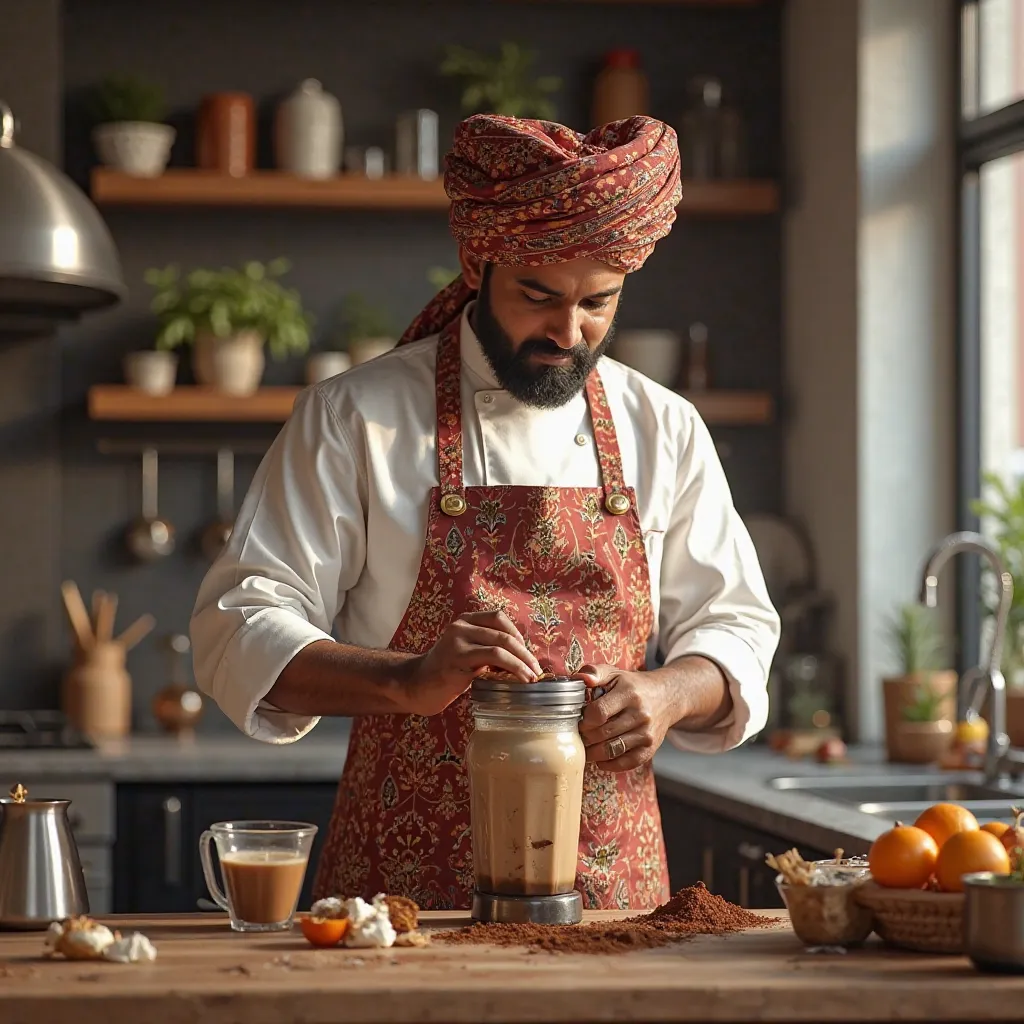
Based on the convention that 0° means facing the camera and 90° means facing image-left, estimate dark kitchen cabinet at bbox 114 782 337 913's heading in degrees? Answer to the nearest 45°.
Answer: approximately 0°

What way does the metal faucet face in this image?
to the viewer's left

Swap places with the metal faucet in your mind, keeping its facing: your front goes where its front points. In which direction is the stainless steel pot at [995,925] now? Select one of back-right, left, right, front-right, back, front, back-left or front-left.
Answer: left

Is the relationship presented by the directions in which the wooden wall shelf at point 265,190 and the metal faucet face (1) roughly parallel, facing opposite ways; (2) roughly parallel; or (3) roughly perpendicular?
roughly perpendicular

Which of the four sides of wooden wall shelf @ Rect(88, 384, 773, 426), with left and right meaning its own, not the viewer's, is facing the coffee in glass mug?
front

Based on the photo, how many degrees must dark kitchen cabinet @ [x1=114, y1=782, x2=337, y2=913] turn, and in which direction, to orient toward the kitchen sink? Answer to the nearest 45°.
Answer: approximately 90° to its left

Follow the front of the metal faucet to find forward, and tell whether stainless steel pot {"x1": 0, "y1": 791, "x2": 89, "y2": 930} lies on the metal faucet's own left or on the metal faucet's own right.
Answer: on the metal faucet's own left

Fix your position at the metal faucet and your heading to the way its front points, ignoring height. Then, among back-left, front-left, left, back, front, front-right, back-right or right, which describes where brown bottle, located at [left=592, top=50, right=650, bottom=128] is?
front-right
